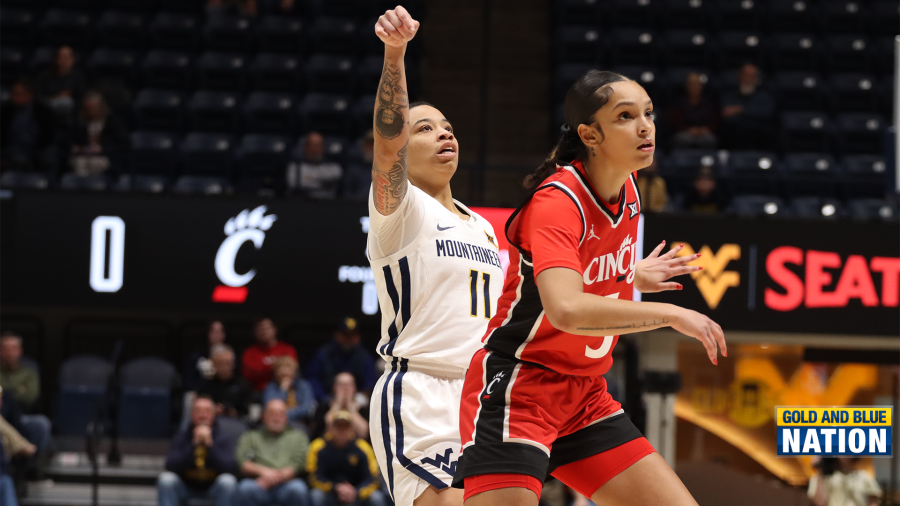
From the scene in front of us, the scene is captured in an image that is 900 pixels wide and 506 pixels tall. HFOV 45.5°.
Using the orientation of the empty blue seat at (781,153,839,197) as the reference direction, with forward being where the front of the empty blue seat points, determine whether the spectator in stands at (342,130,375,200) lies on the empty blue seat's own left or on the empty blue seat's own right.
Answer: on the empty blue seat's own right

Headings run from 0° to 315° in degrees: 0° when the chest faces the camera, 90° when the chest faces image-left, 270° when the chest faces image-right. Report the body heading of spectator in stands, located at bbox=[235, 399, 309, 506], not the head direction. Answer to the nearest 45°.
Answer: approximately 0°

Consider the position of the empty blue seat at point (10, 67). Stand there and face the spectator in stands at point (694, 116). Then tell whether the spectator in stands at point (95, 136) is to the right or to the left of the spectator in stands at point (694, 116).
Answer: right

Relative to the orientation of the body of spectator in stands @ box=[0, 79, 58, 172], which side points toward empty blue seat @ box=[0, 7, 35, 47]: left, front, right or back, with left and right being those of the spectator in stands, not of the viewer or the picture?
back

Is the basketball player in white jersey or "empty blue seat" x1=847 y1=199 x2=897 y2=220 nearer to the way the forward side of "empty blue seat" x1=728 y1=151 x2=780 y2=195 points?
the basketball player in white jersey

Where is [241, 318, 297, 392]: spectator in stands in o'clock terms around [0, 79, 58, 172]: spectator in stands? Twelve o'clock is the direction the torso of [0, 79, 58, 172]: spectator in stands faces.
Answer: [241, 318, 297, 392]: spectator in stands is roughly at 10 o'clock from [0, 79, 58, 172]: spectator in stands.

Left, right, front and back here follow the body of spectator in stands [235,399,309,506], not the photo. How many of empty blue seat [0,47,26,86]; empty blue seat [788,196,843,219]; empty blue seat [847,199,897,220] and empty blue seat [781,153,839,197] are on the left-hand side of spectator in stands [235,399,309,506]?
3

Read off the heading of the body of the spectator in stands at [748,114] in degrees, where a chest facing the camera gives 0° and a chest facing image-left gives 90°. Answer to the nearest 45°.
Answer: approximately 0°
